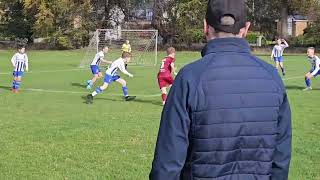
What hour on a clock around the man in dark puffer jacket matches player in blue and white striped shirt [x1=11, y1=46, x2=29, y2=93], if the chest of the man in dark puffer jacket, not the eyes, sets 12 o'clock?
The player in blue and white striped shirt is roughly at 11 o'clock from the man in dark puffer jacket.

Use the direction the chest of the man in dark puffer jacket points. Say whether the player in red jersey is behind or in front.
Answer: in front

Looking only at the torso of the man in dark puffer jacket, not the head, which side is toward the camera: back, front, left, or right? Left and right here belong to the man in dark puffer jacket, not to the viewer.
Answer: back

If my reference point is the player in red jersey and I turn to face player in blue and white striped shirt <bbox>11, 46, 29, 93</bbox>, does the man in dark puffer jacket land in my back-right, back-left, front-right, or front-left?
back-left

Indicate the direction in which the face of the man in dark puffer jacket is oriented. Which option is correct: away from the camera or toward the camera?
away from the camera
